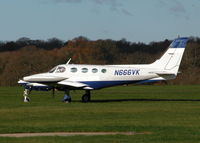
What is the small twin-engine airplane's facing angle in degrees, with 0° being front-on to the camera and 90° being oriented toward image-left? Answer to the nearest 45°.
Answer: approximately 90°
